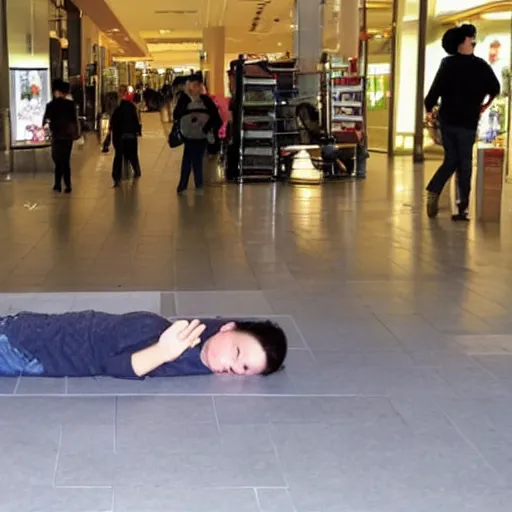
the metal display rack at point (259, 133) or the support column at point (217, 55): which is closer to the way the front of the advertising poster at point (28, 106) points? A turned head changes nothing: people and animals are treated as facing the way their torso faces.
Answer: the metal display rack

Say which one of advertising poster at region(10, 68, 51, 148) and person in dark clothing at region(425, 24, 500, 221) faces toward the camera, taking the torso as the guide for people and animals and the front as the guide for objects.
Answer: the advertising poster

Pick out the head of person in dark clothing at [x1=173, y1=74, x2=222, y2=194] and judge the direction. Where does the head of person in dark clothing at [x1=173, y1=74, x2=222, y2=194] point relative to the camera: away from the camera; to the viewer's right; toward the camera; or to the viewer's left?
toward the camera

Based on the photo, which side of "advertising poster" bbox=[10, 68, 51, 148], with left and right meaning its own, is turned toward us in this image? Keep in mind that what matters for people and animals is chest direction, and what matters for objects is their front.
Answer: front

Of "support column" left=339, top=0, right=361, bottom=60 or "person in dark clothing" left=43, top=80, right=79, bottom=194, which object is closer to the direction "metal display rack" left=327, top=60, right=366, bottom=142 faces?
the person in dark clothing

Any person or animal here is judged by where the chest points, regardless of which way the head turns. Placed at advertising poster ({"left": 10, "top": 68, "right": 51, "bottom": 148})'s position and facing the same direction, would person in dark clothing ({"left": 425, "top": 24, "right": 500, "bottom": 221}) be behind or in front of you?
in front

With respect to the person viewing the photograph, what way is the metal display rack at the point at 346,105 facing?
facing the viewer

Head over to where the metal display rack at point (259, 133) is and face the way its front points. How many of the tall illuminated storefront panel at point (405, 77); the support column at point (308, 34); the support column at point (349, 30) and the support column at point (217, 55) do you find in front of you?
0

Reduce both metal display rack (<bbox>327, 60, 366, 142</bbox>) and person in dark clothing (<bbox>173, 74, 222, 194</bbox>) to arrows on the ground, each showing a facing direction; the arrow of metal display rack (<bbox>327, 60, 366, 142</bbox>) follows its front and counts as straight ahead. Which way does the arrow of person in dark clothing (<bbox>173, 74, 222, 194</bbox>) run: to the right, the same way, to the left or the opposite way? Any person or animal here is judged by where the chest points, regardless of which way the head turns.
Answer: the same way

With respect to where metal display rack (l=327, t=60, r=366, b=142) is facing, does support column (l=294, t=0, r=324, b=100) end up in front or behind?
behind

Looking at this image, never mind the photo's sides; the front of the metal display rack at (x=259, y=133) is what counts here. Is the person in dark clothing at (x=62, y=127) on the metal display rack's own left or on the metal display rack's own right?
on the metal display rack's own right

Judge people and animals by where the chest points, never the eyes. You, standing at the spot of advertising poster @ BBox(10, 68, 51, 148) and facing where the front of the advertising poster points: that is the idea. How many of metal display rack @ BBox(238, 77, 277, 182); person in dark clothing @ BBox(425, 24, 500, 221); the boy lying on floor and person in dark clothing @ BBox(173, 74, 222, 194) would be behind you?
0

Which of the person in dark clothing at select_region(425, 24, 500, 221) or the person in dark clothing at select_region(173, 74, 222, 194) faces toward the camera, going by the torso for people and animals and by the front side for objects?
the person in dark clothing at select_region(173, 74, 222, 194)

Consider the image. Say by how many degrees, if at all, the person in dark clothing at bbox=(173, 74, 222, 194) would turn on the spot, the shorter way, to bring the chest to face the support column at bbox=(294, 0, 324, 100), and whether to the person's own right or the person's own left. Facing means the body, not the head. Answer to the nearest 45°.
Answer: approximately 135° to the person's own left
